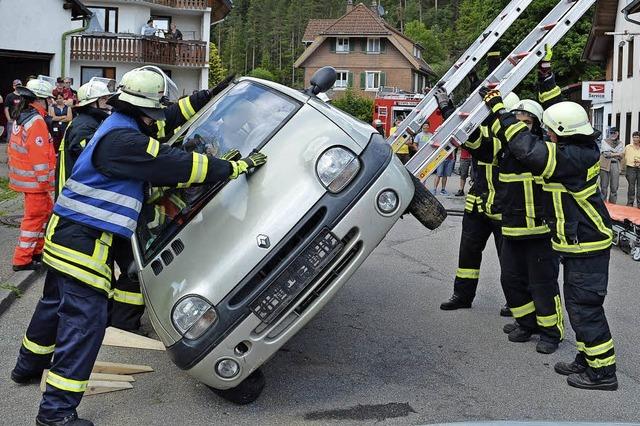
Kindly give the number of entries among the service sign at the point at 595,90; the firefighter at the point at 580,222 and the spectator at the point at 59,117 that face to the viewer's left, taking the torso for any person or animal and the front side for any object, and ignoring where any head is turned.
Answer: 1

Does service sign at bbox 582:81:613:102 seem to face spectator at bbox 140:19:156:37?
no

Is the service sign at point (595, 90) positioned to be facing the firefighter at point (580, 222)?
yes

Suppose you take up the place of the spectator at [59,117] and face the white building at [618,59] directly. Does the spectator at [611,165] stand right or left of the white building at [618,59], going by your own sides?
right

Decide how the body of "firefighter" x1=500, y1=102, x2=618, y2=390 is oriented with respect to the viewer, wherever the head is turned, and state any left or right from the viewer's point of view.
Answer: facing to the left of the viewer

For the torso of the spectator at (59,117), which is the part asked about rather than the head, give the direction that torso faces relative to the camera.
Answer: toward the camera

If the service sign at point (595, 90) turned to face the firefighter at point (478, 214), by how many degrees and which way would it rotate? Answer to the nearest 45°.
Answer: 0° — it already faces them

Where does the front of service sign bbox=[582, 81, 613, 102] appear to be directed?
toward the camera

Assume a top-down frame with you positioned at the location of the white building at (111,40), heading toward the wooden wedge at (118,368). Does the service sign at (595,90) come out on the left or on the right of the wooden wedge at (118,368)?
left

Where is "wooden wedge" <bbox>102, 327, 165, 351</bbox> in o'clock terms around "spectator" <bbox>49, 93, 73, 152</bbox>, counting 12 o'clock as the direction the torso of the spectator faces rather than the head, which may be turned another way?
The wooden wedge is roughly at 12 o'clock from the spectator.

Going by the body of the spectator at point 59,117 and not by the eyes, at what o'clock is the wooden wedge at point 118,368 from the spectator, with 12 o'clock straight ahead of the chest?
The wooden wedge is roughly at 12 o'clock from the spectator.
